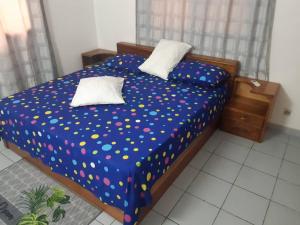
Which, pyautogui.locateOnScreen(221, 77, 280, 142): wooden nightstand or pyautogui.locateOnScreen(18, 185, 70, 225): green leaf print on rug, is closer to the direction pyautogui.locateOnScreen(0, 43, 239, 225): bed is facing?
the green leaf print on rug

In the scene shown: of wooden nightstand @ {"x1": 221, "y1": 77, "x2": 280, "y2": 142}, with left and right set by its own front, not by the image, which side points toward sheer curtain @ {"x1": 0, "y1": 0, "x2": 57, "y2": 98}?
right

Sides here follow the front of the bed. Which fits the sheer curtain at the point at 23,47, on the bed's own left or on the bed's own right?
on the bed's own right

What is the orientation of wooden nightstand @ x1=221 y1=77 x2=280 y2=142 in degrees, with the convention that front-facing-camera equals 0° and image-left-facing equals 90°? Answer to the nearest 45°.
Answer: approximately 0°

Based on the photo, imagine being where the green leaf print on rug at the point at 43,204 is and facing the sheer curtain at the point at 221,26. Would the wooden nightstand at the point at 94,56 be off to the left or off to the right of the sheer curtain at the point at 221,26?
left

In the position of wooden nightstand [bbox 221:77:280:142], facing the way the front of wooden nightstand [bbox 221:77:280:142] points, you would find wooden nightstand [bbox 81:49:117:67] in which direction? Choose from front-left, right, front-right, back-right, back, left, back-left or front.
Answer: right

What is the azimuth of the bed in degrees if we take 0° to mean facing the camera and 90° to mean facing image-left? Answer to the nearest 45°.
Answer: approximately 45°

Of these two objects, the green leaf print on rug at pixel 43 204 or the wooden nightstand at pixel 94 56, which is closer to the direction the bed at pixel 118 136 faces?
the green leaf print on rug
